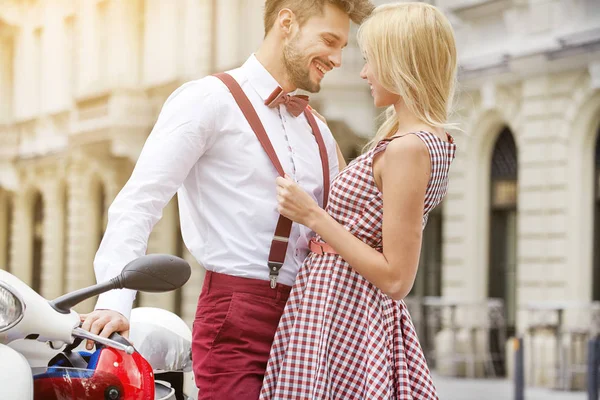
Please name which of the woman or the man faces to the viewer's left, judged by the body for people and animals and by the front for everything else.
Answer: the woman

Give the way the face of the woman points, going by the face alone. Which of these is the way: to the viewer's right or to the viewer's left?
to the viewer's left

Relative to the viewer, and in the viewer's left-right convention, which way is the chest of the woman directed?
facing to the left of the viewer

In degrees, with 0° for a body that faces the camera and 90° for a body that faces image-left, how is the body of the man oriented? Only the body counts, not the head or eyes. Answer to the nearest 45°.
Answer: approximately 315°

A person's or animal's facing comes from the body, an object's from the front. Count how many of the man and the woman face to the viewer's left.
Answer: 1
